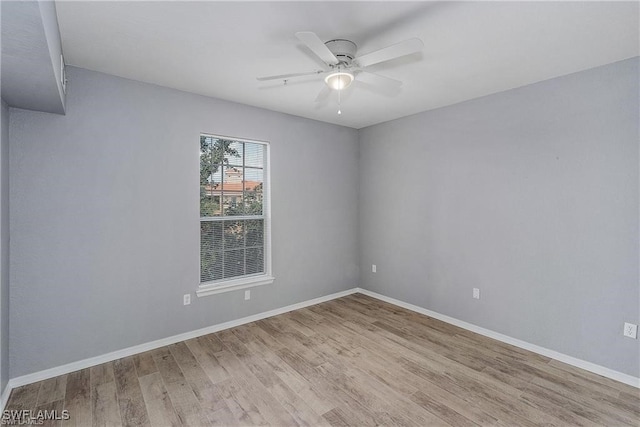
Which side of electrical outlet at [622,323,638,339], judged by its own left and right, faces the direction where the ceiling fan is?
front

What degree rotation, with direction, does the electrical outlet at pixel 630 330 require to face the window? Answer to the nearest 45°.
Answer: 0° — it already faces it

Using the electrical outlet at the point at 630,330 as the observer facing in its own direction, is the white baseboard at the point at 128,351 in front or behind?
in front

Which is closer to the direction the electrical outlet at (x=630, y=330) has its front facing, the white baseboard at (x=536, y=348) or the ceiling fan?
the ceiling fan

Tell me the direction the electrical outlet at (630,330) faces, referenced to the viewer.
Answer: facing the viewer and to the left of the viewer

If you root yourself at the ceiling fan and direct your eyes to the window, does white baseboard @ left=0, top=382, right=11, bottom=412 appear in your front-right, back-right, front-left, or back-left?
front-left

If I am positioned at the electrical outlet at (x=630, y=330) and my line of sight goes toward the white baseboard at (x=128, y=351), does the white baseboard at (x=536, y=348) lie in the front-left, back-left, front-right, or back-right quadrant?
front-right

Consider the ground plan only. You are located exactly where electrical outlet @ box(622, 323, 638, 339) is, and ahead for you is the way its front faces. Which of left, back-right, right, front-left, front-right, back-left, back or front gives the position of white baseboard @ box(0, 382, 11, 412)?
front

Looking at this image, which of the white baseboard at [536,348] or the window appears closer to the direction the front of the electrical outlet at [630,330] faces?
the window
